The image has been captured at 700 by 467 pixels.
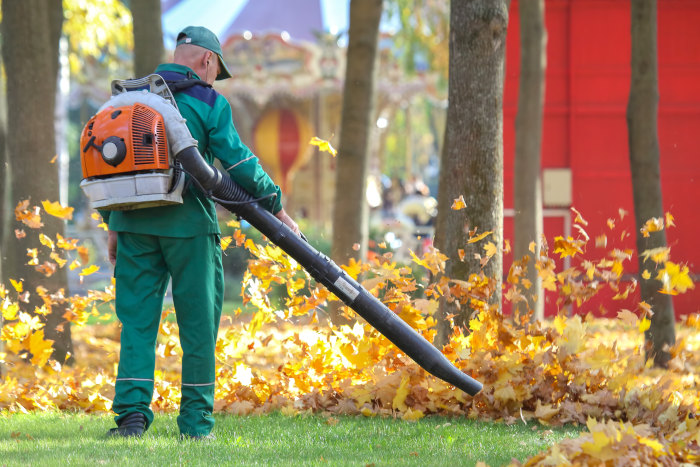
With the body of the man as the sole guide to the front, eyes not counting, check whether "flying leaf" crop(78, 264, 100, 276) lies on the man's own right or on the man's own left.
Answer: on the man's own left

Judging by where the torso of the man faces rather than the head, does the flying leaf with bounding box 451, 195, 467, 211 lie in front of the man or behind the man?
in front

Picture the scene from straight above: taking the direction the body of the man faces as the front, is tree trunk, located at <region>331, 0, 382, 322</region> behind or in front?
in front

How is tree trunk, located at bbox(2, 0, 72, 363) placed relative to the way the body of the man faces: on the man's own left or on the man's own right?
on the man's own left

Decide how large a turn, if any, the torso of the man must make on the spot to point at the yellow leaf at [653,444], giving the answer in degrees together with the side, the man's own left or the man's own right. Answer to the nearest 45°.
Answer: approximately 90° to the man's own right

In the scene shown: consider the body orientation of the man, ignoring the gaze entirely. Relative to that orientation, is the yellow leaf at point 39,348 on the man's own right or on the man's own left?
on the man's own left

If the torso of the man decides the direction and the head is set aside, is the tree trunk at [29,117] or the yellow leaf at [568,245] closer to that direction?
the yellow leaf

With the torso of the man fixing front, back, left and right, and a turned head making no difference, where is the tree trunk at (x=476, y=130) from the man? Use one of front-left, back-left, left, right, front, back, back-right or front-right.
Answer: front

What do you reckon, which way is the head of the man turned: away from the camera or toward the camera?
away from the camera

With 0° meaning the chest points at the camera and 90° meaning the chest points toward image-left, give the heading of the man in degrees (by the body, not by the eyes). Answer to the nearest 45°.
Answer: approximately 225°

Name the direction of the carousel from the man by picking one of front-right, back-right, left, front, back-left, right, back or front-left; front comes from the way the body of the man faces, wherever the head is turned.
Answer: front-left

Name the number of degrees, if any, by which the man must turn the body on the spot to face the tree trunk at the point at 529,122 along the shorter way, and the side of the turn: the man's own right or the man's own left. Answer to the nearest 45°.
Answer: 0° — they already face it

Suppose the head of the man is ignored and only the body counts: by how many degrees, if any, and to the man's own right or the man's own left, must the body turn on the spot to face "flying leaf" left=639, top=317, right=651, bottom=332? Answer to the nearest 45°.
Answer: approximately 45° to the man's own right
